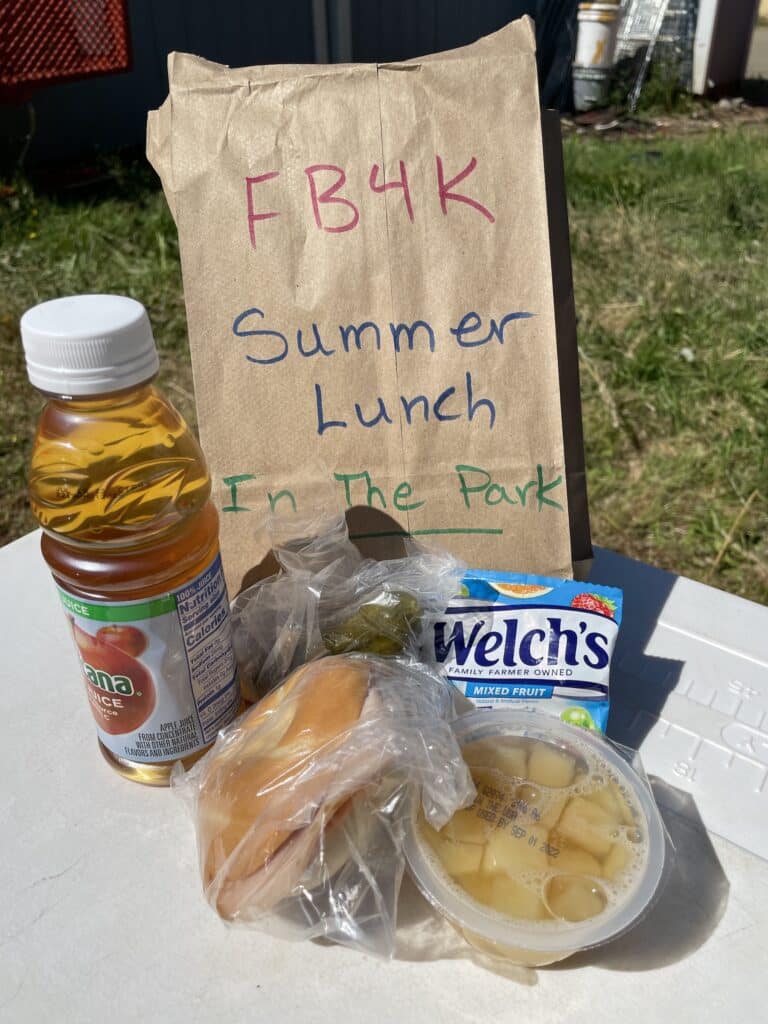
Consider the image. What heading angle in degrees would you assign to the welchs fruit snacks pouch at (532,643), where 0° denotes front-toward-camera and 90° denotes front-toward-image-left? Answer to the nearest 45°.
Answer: approximately 0°
